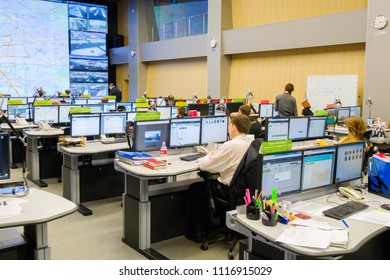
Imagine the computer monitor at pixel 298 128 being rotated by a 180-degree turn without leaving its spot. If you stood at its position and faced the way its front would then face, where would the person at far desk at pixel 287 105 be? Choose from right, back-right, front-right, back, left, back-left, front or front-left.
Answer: front-right

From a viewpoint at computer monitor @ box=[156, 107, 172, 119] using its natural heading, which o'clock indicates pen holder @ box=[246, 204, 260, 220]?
The pen holder is roughly at 12 o'clock from the computer monitor.

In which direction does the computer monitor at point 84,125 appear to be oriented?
toward the camera

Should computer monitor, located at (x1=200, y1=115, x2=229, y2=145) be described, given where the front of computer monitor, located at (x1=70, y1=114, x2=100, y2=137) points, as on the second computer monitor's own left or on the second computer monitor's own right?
on the second computer monitor's own left

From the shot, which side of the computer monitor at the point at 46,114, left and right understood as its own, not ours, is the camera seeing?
front

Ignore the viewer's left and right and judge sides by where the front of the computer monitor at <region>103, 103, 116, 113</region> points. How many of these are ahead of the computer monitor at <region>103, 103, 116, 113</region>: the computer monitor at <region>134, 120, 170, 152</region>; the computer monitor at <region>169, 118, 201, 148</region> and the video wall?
2

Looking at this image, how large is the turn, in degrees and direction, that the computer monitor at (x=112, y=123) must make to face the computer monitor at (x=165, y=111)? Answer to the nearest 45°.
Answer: approximately 135° to its left

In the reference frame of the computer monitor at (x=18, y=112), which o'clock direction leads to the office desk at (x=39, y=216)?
The office desk is roughly at 12 o'clock from the computer monitor.

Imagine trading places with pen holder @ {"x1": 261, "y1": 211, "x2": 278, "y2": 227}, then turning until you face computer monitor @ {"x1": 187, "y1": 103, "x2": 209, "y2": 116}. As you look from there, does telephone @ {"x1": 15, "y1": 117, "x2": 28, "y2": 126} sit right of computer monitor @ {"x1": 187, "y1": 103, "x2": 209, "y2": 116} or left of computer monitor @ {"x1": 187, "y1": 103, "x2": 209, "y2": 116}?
left

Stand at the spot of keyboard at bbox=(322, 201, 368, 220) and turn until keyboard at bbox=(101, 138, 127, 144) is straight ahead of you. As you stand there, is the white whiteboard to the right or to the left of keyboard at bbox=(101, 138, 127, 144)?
right

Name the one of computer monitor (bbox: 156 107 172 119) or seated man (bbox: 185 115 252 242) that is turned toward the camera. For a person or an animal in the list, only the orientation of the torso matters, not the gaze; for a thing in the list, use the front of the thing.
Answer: the computer monitor

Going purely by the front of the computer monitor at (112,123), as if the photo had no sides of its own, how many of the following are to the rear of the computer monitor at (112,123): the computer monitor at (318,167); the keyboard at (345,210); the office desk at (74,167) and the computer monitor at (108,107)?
1

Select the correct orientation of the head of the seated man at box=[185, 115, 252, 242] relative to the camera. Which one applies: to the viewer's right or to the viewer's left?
to the viewer's left

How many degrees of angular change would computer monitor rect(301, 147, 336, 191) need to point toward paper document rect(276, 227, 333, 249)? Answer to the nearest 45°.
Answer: approximately 45° to its right

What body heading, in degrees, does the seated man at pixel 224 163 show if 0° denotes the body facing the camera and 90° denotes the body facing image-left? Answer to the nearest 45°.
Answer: approximately 135°

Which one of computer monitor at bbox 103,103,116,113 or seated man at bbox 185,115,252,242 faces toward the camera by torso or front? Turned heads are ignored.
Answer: the computer monitor
